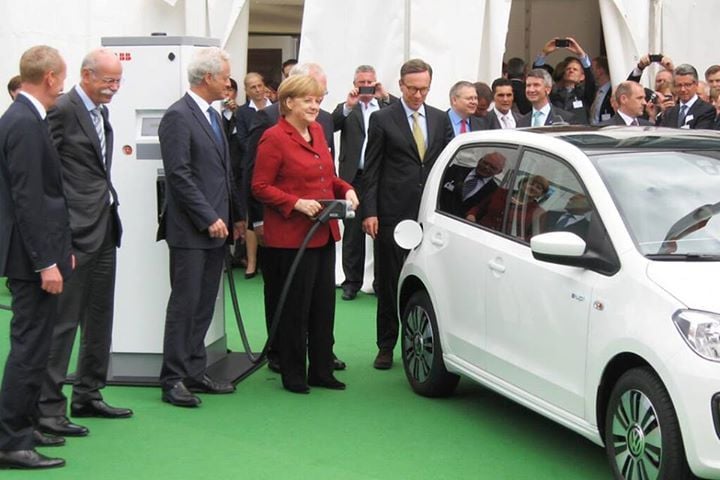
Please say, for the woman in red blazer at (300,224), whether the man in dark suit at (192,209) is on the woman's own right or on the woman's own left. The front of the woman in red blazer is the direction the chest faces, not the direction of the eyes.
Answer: on the woman's own right

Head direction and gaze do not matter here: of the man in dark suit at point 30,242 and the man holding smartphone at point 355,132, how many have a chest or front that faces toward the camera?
1

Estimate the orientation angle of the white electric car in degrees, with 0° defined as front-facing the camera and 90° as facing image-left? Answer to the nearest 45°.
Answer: approximately 315°

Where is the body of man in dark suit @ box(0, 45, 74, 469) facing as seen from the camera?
to the viewer's right
